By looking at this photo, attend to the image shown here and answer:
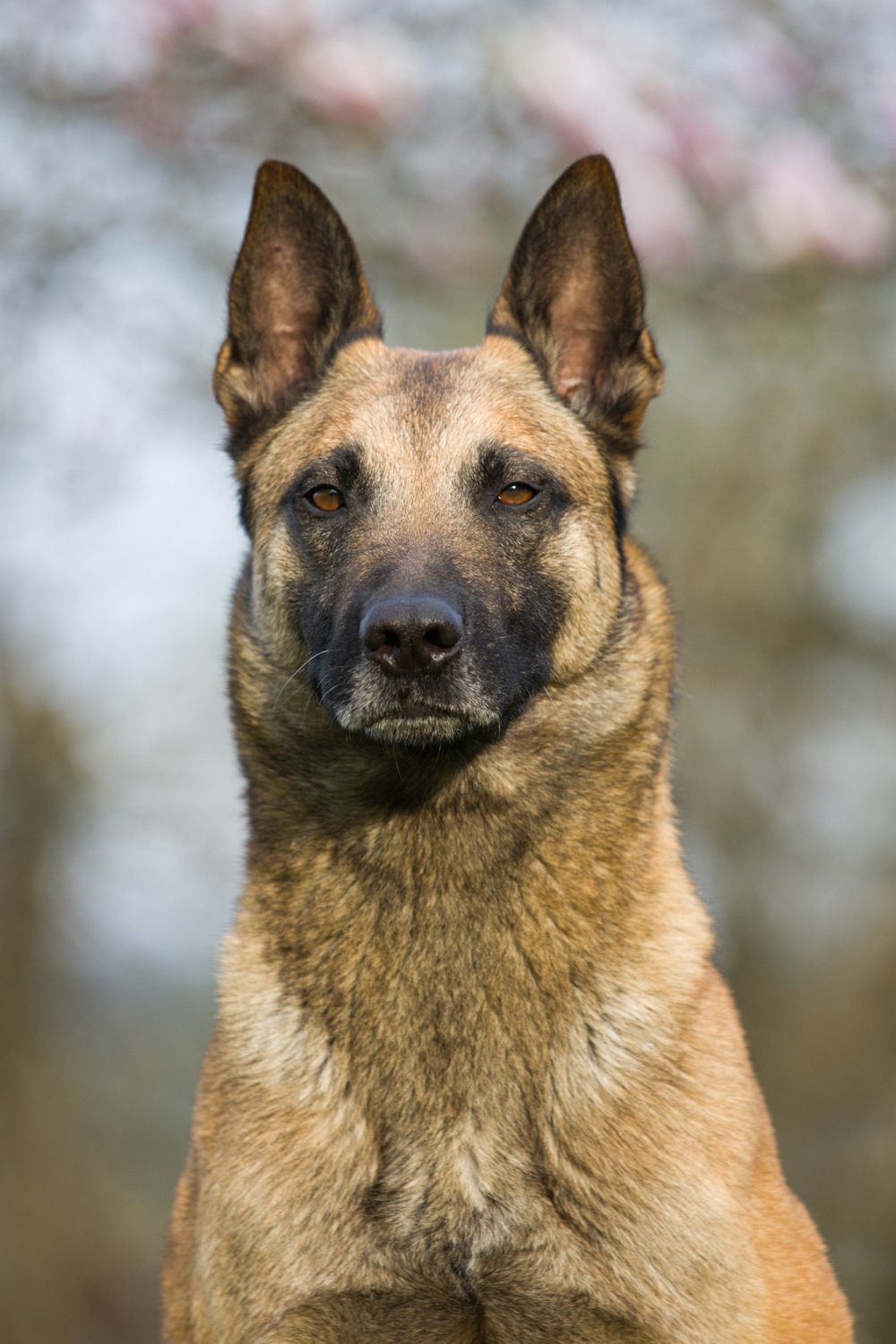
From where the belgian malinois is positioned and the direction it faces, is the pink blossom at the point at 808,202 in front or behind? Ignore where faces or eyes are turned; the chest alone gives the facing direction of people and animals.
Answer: behind

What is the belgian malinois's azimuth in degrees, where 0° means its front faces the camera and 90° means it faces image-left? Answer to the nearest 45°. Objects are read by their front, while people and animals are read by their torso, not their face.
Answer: approximately 0°
